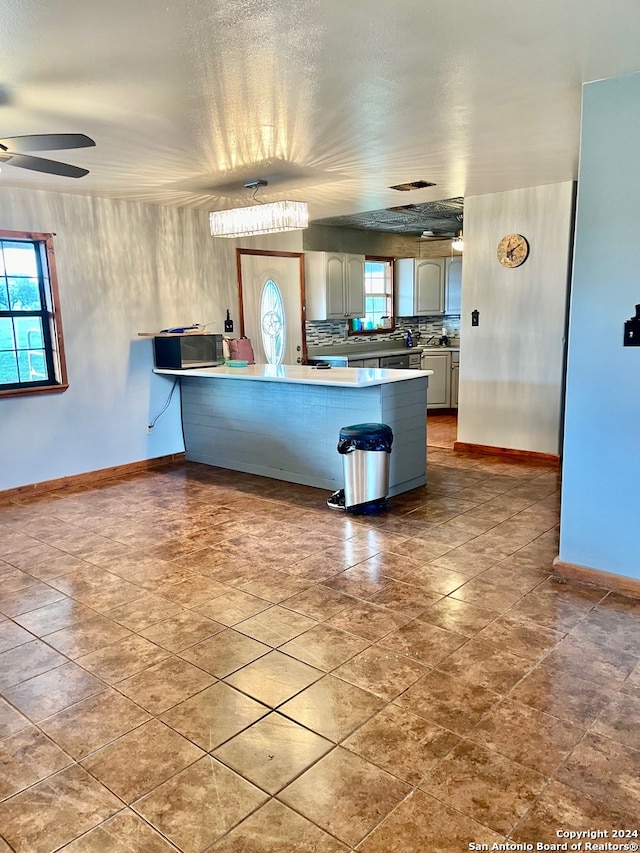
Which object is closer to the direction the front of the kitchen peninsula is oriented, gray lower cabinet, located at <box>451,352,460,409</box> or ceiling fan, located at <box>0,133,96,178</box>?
the ceiling fan

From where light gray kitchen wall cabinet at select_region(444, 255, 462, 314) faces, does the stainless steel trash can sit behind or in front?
in front

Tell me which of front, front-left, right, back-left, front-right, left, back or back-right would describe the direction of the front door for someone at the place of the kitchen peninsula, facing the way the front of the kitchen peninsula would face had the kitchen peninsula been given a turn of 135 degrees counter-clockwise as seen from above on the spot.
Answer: left

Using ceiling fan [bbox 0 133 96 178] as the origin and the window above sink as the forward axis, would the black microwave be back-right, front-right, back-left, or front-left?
front-left

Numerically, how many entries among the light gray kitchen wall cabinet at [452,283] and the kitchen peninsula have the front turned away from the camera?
0

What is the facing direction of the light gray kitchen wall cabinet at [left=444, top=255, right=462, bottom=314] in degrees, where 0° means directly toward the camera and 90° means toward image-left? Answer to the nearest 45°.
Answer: approximately 45°

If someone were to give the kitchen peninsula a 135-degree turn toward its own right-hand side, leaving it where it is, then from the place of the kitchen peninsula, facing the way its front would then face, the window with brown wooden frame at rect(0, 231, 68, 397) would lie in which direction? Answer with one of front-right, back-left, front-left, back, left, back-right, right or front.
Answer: left

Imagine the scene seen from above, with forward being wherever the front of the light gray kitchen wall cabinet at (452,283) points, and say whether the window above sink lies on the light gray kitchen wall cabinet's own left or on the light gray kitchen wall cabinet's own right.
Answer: on the light gray kitchen wall cabinet's own right

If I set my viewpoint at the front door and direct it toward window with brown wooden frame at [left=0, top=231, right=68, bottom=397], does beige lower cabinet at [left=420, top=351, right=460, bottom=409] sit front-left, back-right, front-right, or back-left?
back-left
